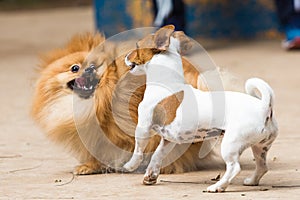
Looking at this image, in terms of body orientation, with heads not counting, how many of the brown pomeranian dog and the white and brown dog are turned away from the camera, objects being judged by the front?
0

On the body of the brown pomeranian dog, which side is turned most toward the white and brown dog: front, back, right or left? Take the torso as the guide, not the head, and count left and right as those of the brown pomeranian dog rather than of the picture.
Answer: left

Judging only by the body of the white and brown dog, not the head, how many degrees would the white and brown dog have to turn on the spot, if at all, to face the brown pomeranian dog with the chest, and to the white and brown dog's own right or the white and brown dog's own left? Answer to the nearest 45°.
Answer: approximately 45° to the white and brown dog's own right

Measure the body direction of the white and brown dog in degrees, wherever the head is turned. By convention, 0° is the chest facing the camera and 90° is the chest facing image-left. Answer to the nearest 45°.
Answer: approximately 90°
